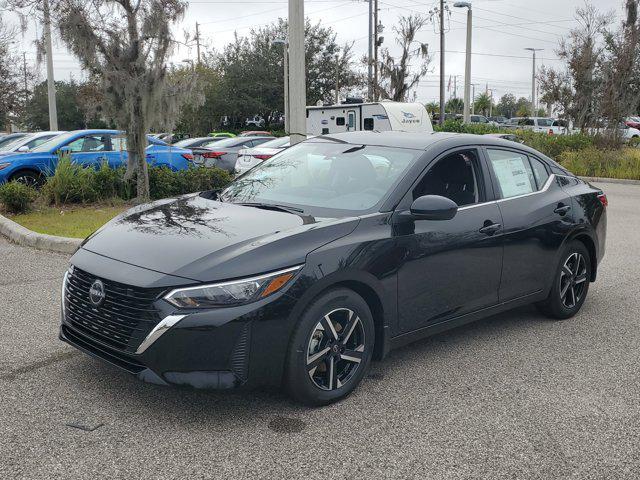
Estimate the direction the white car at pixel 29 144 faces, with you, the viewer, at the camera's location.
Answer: facing the viewer and to the left of the viewer

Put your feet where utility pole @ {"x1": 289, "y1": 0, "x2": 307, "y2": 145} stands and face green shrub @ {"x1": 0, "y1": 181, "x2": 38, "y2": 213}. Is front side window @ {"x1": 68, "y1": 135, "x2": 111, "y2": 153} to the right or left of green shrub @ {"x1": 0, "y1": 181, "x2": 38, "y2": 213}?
right

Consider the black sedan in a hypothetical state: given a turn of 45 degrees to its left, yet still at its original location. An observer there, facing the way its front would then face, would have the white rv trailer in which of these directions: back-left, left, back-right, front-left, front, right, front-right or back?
back

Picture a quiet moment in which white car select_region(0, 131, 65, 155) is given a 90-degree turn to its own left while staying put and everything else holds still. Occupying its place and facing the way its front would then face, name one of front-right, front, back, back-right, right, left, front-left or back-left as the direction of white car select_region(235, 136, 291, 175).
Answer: front-left

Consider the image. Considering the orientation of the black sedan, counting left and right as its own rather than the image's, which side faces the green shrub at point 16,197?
right

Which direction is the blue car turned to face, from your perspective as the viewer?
facing to the left of the viewer

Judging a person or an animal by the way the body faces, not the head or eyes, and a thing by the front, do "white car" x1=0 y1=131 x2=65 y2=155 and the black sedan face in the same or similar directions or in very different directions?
same or similar directions

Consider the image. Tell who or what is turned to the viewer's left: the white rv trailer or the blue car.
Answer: the blue car

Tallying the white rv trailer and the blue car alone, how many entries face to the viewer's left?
1

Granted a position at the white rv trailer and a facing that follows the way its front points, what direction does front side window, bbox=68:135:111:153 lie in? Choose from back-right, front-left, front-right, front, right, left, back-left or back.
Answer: right

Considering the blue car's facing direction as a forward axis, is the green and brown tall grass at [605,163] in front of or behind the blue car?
behind
